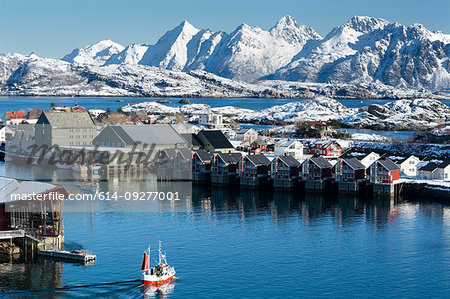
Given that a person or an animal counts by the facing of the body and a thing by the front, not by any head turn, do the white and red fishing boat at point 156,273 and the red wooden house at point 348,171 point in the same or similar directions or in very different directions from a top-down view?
very different directions

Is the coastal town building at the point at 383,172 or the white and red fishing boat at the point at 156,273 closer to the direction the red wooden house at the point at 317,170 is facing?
the white and red fishing boat

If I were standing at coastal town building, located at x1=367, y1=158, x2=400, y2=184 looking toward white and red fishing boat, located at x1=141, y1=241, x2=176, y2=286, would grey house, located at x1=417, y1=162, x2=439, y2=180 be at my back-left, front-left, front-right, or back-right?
back-left

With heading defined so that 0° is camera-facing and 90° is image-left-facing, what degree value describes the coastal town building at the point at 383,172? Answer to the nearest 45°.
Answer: approximately 45°

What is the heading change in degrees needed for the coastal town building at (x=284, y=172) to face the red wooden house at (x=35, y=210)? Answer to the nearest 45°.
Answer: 0° — it already faces it

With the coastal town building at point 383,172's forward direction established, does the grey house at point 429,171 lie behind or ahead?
behind

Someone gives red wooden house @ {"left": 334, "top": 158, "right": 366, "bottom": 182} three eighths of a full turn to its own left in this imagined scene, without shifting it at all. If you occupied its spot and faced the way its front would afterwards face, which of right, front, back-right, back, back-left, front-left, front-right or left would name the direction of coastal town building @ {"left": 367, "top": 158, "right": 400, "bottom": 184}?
front

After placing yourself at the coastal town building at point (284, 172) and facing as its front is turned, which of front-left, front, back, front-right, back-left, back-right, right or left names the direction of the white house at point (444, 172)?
back-left

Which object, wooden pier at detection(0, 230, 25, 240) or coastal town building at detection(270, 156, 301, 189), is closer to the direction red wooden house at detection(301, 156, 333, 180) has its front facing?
the wooden pier

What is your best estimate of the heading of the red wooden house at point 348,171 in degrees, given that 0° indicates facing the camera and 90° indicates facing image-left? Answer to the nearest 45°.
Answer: approximately 45°

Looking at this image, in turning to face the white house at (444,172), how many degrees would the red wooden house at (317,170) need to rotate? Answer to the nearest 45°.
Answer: approximately 135° to its left
